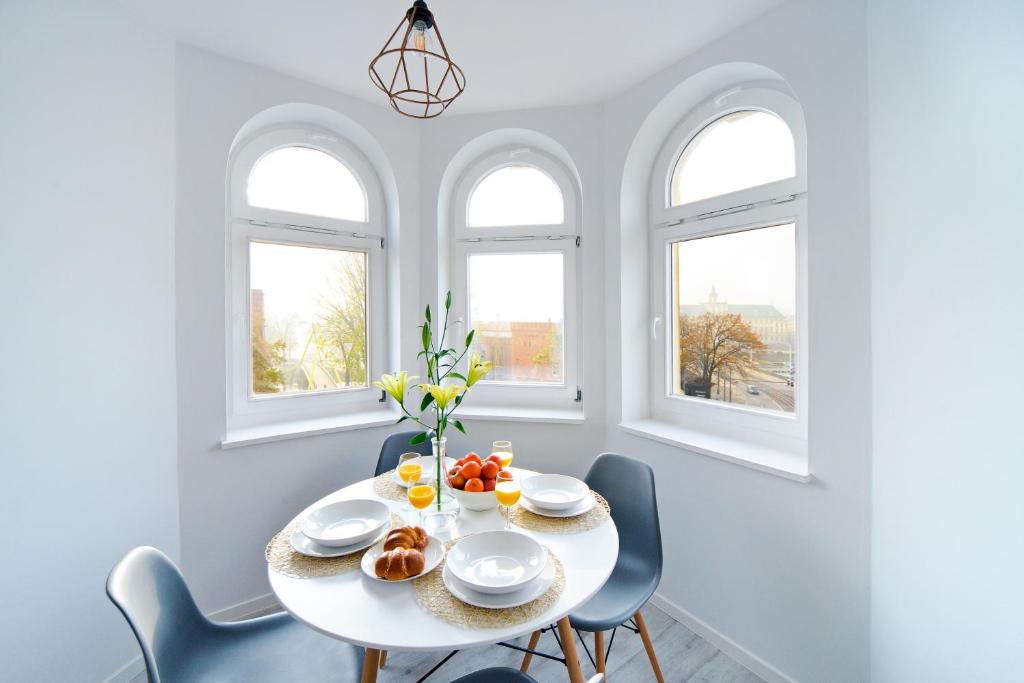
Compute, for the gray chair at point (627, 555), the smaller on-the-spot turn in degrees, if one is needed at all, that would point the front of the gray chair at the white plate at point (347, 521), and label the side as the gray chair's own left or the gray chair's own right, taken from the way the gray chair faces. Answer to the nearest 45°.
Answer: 0° — it already faces it

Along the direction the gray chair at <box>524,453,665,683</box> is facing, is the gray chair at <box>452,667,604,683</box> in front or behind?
in front

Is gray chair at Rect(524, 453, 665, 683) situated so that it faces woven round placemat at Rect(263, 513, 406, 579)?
yes

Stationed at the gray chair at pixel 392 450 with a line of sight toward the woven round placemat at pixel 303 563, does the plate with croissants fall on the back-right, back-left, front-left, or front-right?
front-left

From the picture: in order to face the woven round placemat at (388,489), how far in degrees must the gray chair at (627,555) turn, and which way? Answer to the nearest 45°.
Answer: approximately 45° to its right

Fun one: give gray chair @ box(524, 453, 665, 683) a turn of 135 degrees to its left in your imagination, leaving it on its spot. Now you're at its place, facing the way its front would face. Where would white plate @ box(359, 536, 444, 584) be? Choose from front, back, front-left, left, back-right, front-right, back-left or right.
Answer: back-right

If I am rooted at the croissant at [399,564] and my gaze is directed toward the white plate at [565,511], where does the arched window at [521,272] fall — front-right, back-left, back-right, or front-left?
front-left

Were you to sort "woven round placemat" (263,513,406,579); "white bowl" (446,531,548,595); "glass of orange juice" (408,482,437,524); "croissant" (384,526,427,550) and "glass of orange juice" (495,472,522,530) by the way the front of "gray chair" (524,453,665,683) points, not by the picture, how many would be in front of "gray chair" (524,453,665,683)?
5

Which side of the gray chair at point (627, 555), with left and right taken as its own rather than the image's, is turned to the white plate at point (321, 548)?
front

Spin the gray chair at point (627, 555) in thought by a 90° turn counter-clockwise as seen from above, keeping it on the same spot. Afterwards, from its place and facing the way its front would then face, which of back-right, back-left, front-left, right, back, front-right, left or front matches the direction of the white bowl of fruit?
right

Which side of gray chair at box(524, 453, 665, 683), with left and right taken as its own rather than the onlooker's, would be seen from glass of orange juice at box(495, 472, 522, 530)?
front

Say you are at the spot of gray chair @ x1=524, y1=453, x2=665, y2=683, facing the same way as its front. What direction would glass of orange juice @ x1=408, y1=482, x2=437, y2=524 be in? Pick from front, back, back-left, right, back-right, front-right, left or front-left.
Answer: front

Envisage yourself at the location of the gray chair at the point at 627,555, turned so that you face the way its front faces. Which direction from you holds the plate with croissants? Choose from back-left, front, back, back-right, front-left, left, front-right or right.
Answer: front

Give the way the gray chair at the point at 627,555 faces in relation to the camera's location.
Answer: facing the viewer and to the left of the viewer

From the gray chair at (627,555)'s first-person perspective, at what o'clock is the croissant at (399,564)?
The croissant is roughly at 12 o'clock from the gray chair.

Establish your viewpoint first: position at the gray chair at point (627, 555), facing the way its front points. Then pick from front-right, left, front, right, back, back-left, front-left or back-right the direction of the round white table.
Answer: front
